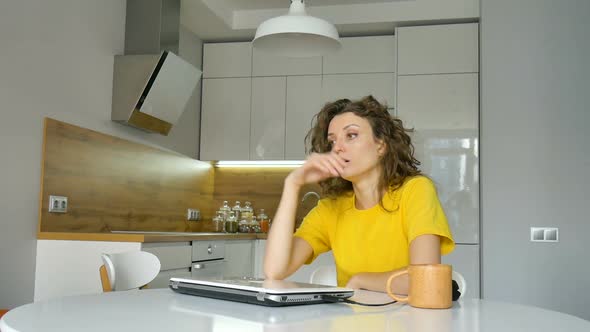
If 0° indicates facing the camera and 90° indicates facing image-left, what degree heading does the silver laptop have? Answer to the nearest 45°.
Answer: approximately 225°

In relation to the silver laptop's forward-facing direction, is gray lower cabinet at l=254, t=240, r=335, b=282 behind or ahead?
ahead

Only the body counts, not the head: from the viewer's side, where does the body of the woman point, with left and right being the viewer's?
facing the viewer and to the left of the viewer

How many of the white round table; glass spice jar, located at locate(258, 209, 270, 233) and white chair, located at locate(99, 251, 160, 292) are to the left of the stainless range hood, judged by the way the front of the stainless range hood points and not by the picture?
1

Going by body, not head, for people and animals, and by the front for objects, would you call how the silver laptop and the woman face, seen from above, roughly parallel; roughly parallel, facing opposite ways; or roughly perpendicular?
roughly parallel, facing opposite ways

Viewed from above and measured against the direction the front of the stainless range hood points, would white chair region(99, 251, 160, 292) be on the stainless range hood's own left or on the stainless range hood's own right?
on the stainless range hood's own right

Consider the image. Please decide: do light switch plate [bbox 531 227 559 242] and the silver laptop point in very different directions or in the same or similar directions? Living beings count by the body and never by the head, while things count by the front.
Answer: very different directions

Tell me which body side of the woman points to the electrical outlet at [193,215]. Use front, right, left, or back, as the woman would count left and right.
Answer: right

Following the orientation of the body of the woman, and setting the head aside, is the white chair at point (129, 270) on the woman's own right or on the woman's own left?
on the woman's own right

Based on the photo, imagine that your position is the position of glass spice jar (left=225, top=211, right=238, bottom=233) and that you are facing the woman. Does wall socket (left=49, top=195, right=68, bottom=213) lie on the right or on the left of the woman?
right

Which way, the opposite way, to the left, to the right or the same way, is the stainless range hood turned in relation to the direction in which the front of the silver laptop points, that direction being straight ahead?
to the right

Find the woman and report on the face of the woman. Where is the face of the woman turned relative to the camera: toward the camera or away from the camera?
toward the camera

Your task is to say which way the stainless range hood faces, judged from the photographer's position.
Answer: facing the viewer and to the right of the viewer
